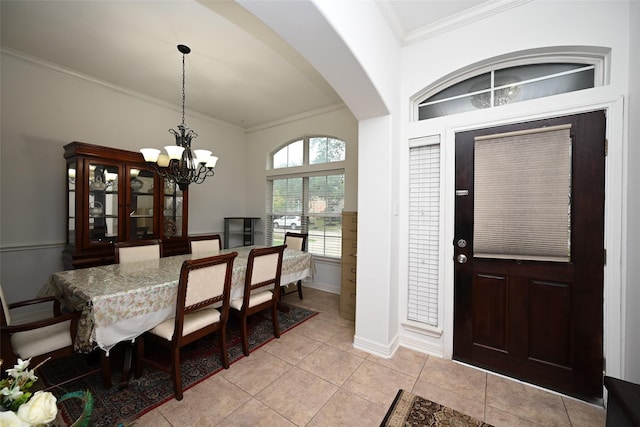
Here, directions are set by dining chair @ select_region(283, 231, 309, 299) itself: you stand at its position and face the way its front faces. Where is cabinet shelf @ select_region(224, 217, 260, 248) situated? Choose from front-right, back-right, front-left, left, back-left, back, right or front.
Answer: right

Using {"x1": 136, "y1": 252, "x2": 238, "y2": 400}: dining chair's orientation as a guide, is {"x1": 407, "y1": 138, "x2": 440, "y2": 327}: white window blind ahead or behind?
behind

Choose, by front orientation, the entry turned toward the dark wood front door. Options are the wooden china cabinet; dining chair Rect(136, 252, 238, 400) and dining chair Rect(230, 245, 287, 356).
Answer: the wooden china cabinet

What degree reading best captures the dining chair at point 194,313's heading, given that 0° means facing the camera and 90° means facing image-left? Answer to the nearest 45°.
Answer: approximately 135°

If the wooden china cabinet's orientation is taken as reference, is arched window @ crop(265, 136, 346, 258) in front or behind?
in front

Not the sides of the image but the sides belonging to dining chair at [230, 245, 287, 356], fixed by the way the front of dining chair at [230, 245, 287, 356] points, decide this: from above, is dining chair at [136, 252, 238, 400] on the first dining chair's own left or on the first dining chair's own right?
on the first dining chair's own left

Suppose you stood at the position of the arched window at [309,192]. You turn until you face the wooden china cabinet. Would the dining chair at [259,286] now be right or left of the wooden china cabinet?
left

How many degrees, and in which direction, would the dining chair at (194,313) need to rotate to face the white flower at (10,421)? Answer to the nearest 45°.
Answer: approximately 135° to its left

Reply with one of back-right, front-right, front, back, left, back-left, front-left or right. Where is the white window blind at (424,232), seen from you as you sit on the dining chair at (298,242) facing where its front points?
left

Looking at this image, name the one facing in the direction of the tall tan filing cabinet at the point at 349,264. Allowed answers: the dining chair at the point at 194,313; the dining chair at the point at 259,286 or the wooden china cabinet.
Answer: the wooden china cabinet

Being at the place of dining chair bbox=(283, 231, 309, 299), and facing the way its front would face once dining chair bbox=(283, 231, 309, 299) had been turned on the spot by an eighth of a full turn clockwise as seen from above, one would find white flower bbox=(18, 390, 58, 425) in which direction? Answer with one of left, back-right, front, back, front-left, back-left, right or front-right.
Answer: left

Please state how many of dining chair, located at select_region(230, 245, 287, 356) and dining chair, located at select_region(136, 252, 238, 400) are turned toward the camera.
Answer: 0

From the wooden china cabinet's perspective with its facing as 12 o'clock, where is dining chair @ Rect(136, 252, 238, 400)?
The dining chair is roughly at 1 o'clock from the wooden china cabinet.

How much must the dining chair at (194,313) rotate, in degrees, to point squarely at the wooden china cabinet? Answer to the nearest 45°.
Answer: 0° — it already faces it

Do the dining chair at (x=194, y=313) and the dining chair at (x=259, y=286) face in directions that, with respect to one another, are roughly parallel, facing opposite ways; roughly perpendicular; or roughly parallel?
roughly parallel

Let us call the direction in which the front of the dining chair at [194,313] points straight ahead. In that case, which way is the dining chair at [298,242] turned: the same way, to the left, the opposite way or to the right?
to the left

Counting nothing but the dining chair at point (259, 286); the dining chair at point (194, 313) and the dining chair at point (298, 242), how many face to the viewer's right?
0

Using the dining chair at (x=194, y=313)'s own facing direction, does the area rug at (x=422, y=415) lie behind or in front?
behind

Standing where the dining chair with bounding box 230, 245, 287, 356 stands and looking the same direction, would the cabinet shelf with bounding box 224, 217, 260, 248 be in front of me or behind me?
in front

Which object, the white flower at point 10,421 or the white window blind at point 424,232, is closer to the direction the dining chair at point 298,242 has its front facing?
the white flower

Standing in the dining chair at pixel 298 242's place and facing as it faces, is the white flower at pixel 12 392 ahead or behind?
ahead
